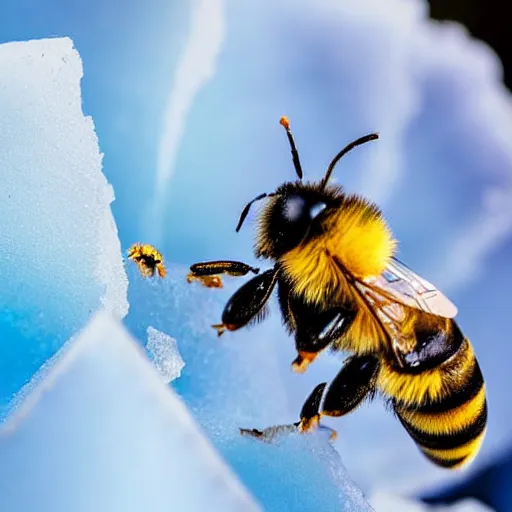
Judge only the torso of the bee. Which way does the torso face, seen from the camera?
to the viewer's left
